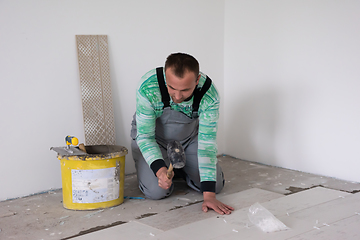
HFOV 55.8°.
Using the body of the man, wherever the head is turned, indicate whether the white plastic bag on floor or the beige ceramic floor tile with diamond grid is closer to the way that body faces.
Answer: the white plastic bag on floor

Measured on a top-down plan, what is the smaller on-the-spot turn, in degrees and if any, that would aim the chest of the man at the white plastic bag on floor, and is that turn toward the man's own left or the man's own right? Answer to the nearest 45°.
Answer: approximately 45° to the man's own left

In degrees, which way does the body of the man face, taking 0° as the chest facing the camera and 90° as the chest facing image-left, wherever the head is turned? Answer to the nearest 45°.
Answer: approximately 0°

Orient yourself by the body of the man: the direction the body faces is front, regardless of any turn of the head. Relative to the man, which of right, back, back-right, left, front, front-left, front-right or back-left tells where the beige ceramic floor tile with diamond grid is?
back-right
